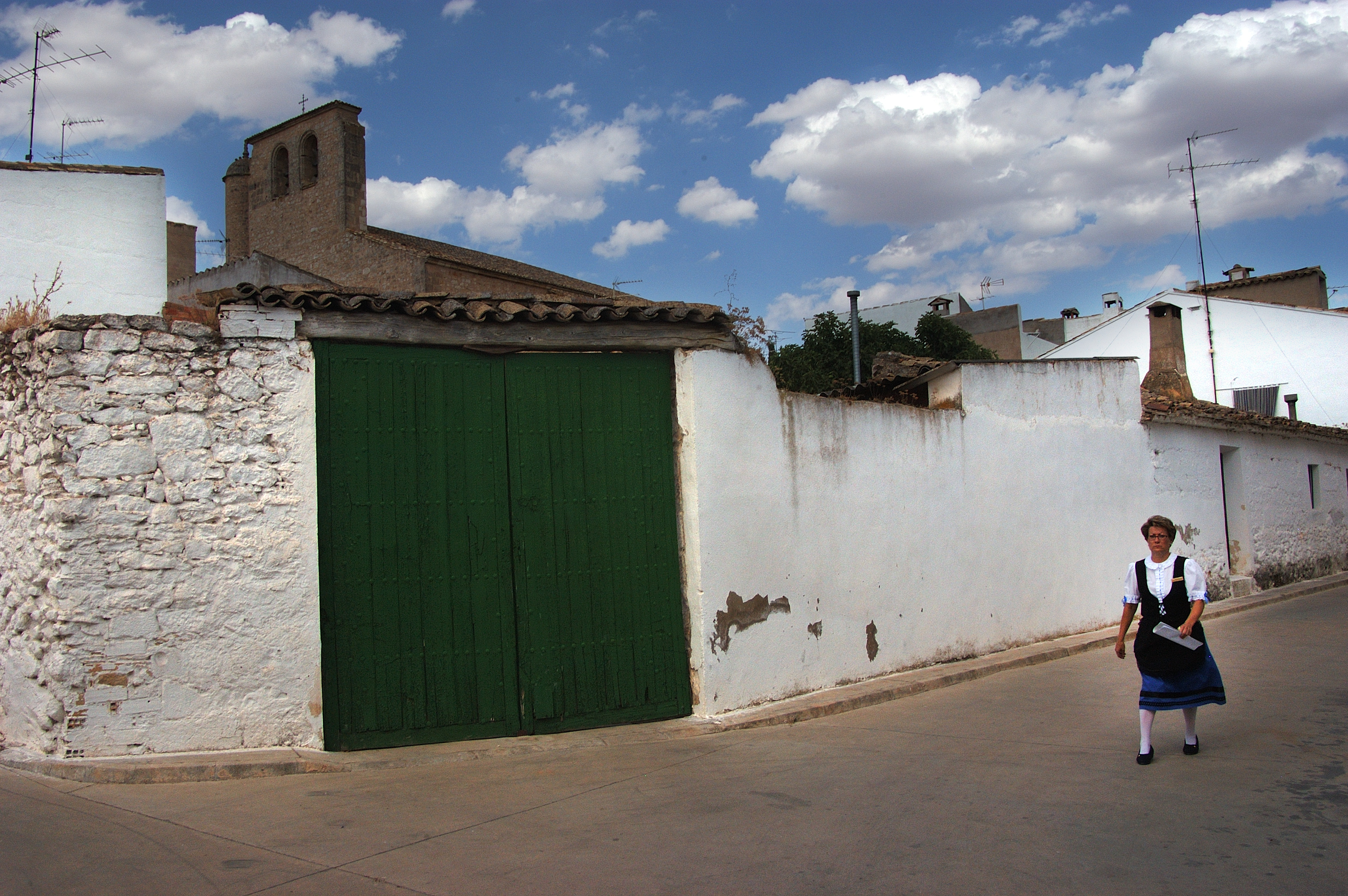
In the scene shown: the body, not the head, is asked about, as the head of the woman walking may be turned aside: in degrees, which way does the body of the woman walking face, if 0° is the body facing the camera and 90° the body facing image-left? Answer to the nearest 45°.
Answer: approximately 0°

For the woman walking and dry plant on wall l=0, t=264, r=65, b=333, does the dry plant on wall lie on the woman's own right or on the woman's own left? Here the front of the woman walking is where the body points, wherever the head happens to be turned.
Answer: on the woman's own right

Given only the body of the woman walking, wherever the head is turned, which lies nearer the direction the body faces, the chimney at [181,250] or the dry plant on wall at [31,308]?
the dry plant on wall

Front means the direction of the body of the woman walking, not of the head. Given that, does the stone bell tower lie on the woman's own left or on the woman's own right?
on the woman's own right

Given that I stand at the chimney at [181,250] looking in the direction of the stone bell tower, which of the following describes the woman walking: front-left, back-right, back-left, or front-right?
back-right

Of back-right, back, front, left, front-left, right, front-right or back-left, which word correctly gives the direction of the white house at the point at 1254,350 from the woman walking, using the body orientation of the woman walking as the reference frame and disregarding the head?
back

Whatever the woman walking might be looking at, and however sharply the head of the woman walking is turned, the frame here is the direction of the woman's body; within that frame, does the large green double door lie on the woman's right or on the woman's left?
on the woman's right
